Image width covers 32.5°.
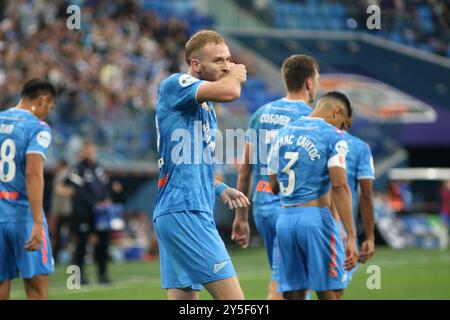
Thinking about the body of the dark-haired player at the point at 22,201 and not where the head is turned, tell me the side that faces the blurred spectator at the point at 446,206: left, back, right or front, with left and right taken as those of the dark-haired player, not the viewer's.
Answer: front

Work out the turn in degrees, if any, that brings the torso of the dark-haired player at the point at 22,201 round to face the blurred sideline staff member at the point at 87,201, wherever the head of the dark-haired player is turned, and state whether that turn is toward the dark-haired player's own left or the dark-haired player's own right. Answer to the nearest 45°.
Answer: approximately 45° to the dark-haired player's own left

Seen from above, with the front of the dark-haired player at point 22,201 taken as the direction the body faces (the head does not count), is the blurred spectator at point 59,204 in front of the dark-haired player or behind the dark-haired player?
in front

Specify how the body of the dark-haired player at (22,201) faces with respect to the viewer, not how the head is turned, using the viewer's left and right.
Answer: facing away from the viewer and to the right of the viewer
